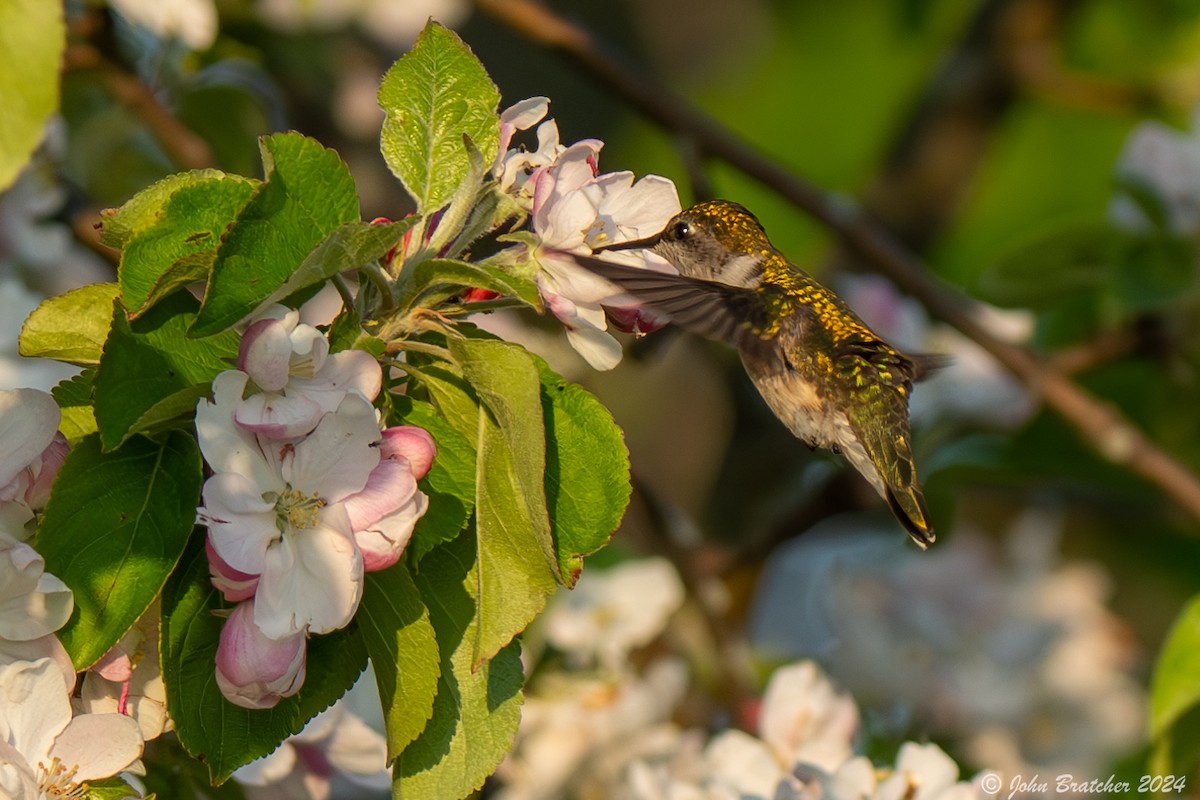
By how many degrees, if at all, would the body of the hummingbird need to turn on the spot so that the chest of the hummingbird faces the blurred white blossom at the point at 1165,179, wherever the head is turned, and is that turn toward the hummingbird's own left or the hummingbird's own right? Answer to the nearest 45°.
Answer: approximately 135° to the hummingbird's own right

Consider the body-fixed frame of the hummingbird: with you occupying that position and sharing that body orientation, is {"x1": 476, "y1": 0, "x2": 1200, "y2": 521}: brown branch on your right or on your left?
on your right

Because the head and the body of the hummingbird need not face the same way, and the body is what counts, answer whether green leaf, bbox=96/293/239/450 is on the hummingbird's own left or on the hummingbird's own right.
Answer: on the hummingbird's own left

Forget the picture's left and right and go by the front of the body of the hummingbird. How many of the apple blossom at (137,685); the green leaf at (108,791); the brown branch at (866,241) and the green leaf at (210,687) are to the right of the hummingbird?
1

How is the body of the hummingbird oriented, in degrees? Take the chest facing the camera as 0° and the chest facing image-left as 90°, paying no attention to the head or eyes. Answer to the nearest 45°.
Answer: approximately 90°

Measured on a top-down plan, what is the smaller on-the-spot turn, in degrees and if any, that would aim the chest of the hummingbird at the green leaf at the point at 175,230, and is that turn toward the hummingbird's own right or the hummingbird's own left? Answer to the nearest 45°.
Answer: approximately 45° to the hummingbird's own left
